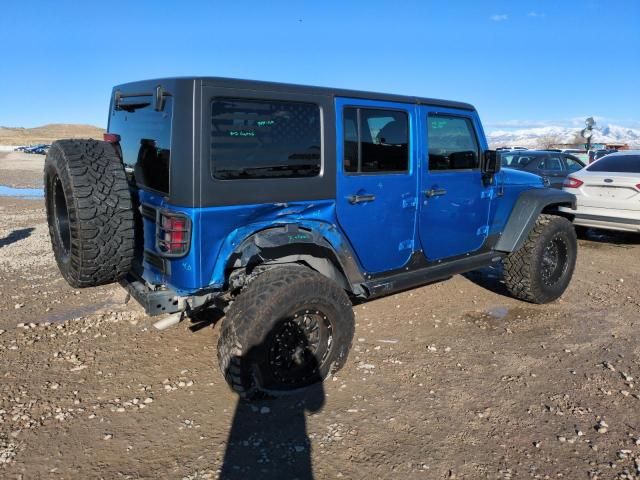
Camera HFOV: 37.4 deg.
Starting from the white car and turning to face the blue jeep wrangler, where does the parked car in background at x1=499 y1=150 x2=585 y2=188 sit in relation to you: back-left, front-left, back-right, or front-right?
back-right

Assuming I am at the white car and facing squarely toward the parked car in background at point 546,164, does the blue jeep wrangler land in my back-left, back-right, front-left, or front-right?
back-left

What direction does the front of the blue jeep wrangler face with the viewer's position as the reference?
facing away from the viewer and to the right of the viewer

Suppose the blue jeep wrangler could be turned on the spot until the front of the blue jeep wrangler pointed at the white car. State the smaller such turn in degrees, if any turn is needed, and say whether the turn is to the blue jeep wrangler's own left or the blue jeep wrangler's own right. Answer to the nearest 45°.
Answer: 0° — it already faces it
